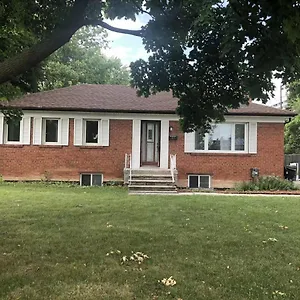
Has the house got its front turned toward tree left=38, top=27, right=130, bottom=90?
no

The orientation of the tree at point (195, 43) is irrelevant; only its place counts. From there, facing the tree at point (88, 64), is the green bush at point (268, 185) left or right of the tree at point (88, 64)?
right

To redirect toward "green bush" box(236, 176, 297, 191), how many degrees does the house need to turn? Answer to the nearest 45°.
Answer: approximately 90° to its left

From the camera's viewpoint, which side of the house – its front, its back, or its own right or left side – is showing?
front

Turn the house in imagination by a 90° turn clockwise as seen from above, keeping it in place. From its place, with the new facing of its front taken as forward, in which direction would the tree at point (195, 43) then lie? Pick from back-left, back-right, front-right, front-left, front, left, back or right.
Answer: left
